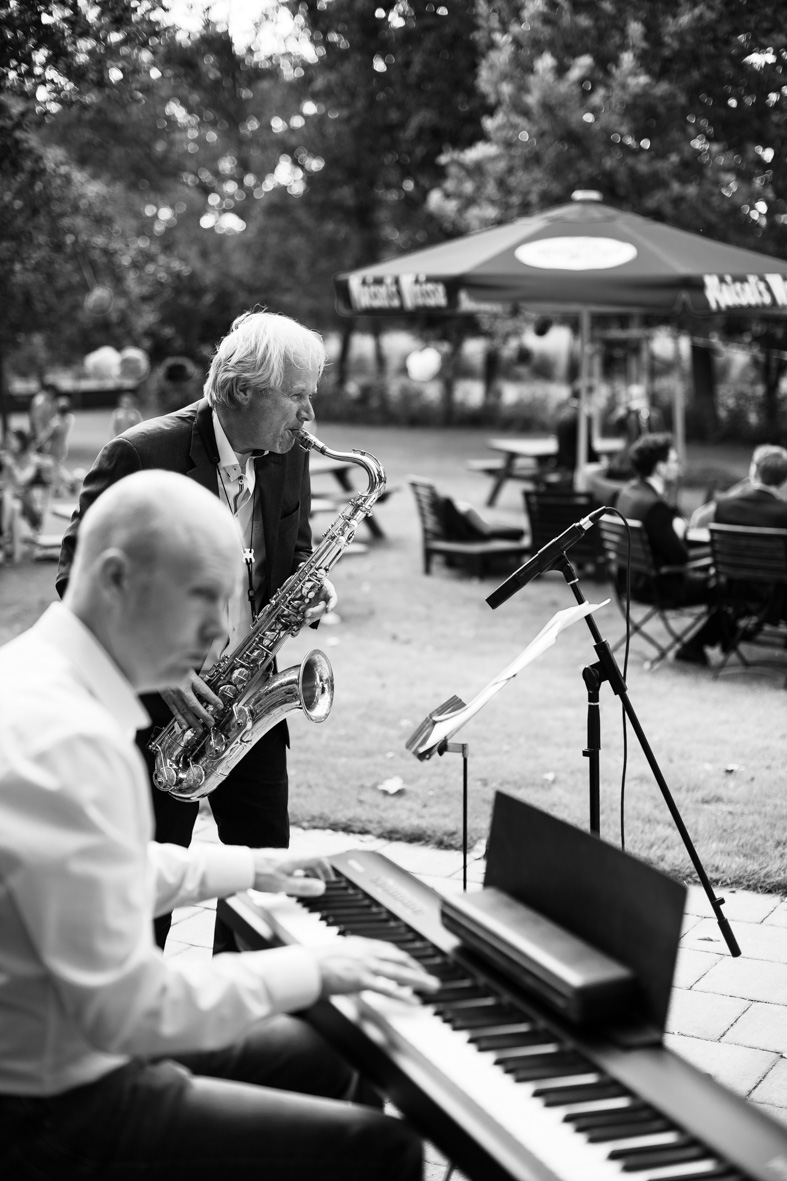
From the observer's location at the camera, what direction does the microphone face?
facing to the left of the viewer

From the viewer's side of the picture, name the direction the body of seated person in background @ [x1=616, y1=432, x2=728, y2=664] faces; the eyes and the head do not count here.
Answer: to the viewer's right

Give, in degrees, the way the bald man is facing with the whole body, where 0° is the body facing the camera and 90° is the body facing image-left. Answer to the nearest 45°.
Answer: approximately 270°

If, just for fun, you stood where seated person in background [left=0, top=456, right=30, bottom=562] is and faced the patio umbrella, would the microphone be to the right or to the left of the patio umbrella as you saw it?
right

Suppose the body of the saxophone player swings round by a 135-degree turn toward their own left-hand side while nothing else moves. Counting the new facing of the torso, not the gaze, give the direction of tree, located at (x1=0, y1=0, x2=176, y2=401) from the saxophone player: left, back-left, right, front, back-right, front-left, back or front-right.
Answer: front

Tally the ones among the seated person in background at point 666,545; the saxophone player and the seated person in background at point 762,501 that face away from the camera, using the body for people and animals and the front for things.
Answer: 1

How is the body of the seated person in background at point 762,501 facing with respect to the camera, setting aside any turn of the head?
away from the camera

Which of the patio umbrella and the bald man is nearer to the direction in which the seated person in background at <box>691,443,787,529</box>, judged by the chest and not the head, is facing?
the patio umbrella

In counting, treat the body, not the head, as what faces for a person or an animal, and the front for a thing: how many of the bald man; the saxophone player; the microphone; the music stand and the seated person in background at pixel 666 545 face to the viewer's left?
2

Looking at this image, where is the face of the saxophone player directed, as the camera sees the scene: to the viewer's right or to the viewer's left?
to the viewer's right

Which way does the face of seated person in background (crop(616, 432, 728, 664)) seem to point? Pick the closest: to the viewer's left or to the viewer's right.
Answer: to the viewer's right

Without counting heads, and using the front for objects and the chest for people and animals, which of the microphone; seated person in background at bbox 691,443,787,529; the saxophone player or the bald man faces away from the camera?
the seated person in background

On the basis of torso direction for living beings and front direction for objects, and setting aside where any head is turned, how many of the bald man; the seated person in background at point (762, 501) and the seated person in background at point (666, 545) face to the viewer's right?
2

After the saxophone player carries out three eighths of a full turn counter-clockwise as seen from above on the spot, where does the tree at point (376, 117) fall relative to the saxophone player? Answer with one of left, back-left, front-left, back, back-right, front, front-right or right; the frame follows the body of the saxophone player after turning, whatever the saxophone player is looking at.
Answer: front

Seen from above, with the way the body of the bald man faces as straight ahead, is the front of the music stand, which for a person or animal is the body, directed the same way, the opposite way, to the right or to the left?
the opposite way

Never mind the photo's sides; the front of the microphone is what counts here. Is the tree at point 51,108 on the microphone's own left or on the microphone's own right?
on the microphone's own right

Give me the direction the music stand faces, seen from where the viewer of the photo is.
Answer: facing to the left of the viewer
